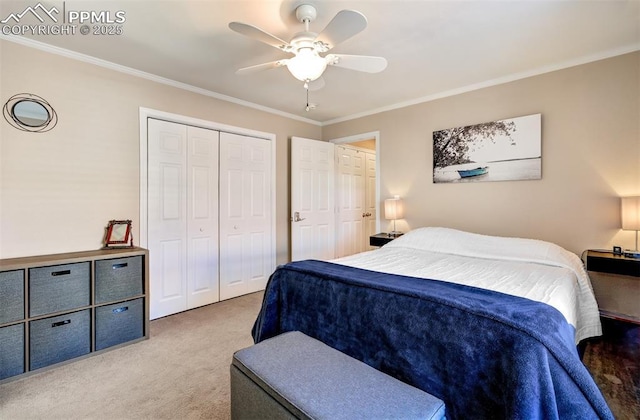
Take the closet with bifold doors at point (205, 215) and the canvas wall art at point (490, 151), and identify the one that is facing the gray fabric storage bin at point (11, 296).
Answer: the canvas wall art

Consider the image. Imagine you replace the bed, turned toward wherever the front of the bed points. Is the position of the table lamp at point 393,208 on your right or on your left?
on your right

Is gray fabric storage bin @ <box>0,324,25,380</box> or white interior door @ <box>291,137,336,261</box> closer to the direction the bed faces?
the gray fabric storage bin

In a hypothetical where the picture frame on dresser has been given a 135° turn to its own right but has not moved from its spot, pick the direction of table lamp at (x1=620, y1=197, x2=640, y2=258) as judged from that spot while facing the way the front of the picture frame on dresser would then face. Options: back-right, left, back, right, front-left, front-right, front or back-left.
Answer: back

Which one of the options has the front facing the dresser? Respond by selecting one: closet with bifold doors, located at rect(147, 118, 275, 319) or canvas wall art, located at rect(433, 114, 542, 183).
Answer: the canvas wall art

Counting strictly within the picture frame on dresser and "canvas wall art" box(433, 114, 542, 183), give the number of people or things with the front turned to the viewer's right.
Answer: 0

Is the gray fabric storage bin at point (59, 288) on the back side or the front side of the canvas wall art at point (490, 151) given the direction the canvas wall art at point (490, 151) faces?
on the front side

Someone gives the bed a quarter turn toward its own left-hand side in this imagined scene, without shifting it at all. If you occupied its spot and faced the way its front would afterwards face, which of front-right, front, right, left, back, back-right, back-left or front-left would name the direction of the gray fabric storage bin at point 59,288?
back-right

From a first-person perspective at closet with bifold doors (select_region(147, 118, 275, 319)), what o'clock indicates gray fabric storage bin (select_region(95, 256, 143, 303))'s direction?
The gray fabric storage bin is roughly at 3 o'clock from the closet with bifold doors.

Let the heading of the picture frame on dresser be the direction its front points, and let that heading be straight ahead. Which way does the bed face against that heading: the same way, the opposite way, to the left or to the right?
to the right

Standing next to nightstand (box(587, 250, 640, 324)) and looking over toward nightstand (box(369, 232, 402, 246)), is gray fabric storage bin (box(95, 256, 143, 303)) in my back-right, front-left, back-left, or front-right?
front-left

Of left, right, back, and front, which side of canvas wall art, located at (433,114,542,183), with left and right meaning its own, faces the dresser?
front

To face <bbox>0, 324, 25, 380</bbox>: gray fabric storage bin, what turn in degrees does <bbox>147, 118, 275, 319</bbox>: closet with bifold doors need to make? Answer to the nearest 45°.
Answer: approximately 90° to its right

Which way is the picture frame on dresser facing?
toward the camera

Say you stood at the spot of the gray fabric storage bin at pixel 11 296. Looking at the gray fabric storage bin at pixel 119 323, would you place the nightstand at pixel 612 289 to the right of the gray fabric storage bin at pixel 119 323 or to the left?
right

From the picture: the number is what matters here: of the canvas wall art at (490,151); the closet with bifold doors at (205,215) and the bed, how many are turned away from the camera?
0

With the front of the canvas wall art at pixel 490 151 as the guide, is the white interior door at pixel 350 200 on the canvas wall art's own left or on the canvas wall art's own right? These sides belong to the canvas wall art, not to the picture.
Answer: on the canvas wall art's own right

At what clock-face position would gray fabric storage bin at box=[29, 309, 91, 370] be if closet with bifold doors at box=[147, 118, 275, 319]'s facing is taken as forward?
The gray fabric storage bin is roughly at 3 o'clock from the closet with bifold doors.

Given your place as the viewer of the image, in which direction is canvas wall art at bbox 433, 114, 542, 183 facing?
facing the viewer and to the left of the viewer
